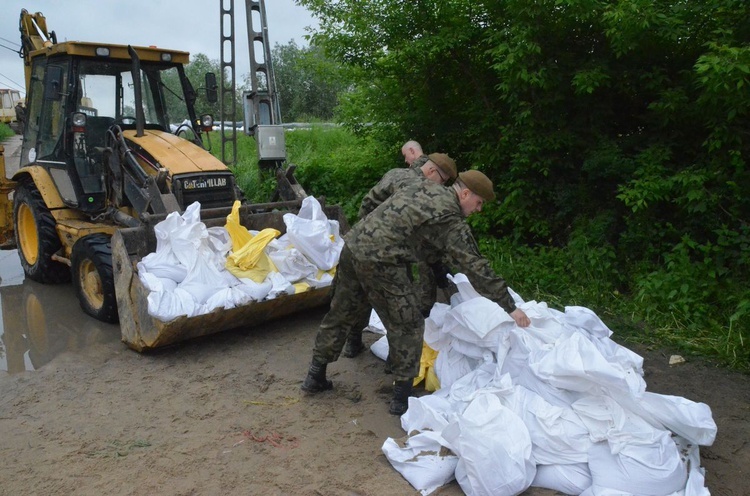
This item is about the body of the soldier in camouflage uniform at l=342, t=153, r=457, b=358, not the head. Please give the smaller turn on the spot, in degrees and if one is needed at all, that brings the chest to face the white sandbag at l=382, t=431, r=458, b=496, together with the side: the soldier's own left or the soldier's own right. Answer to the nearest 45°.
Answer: approximately 90° to the soldier's own right

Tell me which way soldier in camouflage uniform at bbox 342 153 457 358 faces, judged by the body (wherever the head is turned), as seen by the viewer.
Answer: to the viewer's right

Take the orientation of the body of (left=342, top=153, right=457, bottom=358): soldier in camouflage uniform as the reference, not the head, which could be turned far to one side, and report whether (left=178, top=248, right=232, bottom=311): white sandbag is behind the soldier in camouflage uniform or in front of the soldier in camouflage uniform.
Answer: behind

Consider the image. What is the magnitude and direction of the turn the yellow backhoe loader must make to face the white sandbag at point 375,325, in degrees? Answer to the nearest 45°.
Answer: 0° — it already faces it

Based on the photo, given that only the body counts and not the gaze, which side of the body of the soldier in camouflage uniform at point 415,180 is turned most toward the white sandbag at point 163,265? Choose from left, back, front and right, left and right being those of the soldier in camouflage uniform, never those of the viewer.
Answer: back

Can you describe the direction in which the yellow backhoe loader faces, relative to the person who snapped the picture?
facing the viewer and to the right of the viewer

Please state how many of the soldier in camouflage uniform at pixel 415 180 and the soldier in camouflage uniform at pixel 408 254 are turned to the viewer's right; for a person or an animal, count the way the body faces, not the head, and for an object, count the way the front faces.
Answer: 2

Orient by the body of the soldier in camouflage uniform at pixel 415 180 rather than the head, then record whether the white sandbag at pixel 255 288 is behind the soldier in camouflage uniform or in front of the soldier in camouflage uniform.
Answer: behind

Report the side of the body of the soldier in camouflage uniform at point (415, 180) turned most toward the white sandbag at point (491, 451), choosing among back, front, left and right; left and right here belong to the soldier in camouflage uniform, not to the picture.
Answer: right

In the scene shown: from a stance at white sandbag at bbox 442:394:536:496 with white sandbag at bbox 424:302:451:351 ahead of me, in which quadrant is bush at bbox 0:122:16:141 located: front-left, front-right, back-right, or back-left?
front-left

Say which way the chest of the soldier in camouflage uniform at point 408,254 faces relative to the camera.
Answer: to the viewer's right

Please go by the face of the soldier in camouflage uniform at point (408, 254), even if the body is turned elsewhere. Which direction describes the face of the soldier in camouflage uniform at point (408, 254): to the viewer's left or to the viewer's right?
to the viewer's right

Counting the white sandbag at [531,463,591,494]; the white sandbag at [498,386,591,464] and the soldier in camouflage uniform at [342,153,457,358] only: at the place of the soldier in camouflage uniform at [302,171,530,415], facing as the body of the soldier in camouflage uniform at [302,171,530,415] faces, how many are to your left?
1
